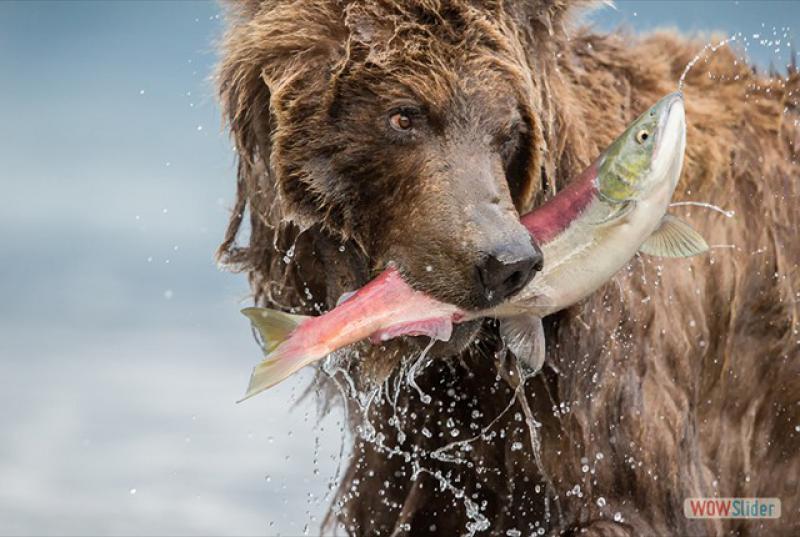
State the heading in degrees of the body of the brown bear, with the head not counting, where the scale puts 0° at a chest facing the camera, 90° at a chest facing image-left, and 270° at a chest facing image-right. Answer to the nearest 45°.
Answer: approximately 45°
